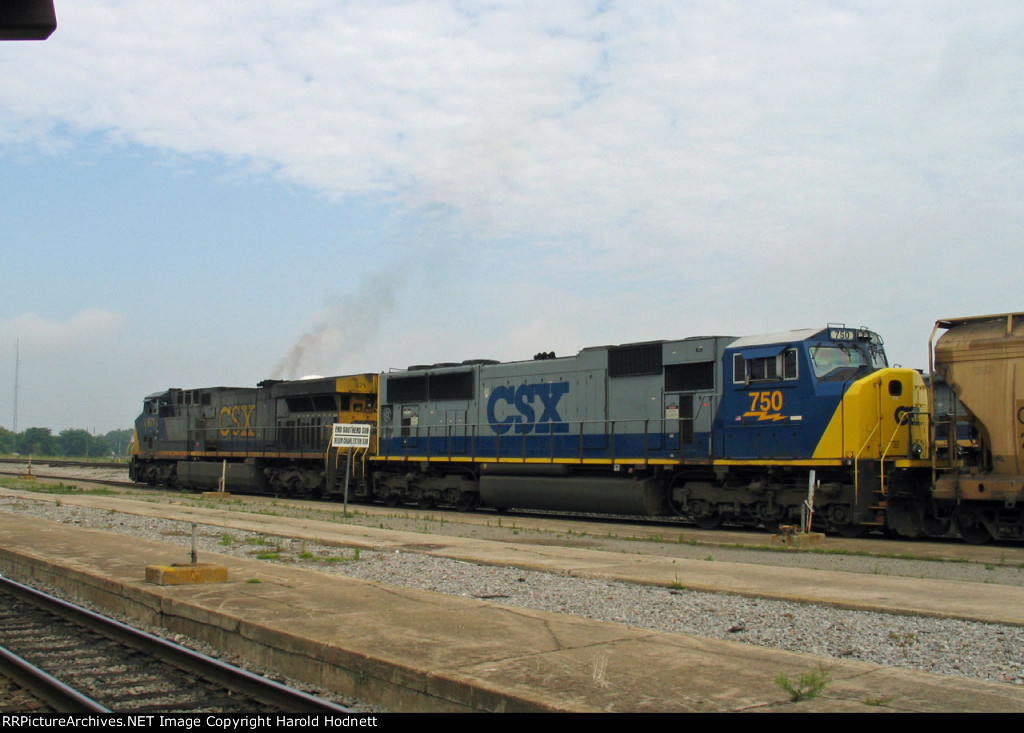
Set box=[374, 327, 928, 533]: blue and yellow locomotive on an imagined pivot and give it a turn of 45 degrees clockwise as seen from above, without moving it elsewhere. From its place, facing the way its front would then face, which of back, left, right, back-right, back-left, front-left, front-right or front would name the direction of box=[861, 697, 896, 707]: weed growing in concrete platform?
front

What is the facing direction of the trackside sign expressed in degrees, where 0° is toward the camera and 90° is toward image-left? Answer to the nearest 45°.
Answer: approximately 0°

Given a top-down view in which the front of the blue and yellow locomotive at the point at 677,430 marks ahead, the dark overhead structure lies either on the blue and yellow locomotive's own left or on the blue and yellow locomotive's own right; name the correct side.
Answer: on the blue and yellow locomotive's own right

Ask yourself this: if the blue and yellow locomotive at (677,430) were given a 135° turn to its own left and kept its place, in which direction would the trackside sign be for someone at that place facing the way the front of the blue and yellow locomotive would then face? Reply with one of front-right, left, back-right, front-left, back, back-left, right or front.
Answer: left

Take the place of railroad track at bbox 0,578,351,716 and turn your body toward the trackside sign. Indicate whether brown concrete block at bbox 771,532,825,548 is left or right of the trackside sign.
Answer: right

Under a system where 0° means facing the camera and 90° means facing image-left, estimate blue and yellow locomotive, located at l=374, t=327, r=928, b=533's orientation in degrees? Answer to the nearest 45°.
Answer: approximately 315°

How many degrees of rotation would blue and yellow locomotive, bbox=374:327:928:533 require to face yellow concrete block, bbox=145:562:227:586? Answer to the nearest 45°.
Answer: approximately 90° to its right

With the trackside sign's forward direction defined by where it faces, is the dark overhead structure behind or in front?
in front

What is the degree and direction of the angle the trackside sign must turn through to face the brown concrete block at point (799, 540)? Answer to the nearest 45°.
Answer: approximately 45° to its left

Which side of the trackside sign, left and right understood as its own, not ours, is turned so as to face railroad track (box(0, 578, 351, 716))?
front
